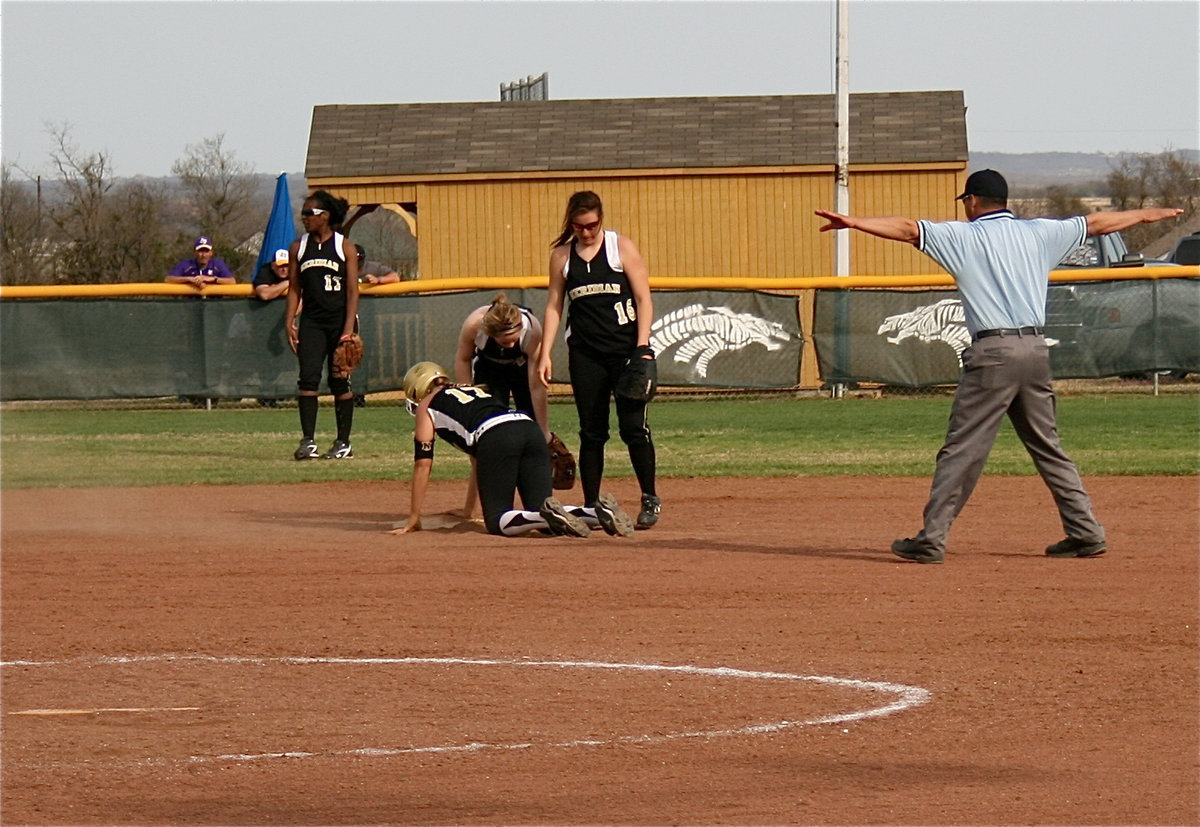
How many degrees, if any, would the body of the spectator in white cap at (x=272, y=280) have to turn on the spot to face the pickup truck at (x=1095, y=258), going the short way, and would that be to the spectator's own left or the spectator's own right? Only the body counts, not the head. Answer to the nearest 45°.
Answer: approximately 90° to the spectator's own left

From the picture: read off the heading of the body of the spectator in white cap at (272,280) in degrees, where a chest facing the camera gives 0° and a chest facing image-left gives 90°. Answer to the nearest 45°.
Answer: approximately 0°

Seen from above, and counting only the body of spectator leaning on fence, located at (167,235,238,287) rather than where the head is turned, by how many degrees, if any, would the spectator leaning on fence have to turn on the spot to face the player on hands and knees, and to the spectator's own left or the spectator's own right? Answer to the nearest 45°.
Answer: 0° — they already face them
